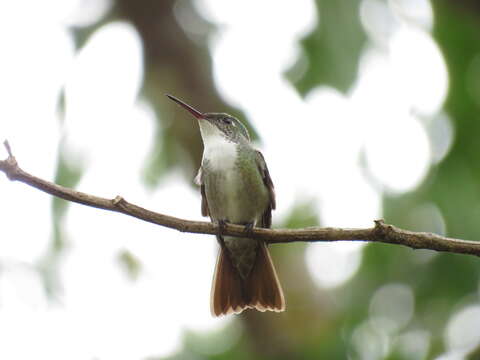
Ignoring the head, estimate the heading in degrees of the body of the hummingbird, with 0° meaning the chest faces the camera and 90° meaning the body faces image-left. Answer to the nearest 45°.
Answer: approximately 45°
